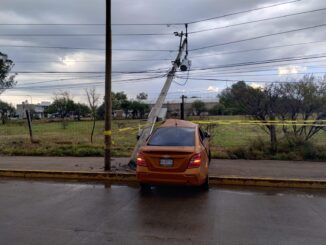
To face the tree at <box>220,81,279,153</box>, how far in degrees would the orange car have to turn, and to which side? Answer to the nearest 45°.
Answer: approximately 45° to its right

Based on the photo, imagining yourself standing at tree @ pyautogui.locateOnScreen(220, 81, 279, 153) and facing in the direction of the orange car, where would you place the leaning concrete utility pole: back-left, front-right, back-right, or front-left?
front-right

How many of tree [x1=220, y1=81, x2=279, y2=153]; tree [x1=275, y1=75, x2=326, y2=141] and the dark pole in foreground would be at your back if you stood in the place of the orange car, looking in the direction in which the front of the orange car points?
0

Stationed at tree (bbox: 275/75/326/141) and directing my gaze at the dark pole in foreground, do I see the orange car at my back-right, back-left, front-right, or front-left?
front-left

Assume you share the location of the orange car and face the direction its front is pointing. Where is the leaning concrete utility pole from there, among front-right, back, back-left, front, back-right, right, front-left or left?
front

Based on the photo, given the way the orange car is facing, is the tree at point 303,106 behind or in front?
in front

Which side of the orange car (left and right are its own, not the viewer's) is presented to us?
back

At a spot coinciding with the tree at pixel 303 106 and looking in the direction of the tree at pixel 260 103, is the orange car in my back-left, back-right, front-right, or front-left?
front-left
